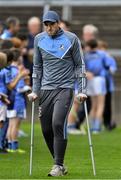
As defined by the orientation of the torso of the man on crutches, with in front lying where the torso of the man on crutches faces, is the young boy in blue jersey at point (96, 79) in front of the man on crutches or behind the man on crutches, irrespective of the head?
behind

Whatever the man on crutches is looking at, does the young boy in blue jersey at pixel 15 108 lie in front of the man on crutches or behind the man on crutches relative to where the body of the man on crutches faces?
behind

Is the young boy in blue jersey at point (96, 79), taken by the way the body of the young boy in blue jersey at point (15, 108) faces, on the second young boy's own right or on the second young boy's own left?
on the second young boy's own left

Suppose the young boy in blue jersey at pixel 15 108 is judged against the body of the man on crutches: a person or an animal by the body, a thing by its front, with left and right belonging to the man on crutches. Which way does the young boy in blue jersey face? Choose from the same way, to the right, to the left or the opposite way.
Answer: to the left

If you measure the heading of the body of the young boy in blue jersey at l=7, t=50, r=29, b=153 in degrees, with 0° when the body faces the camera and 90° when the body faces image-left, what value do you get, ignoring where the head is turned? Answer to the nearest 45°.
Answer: approximately 270°

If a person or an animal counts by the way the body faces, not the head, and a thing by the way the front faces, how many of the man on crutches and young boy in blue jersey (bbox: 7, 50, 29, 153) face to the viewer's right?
1
